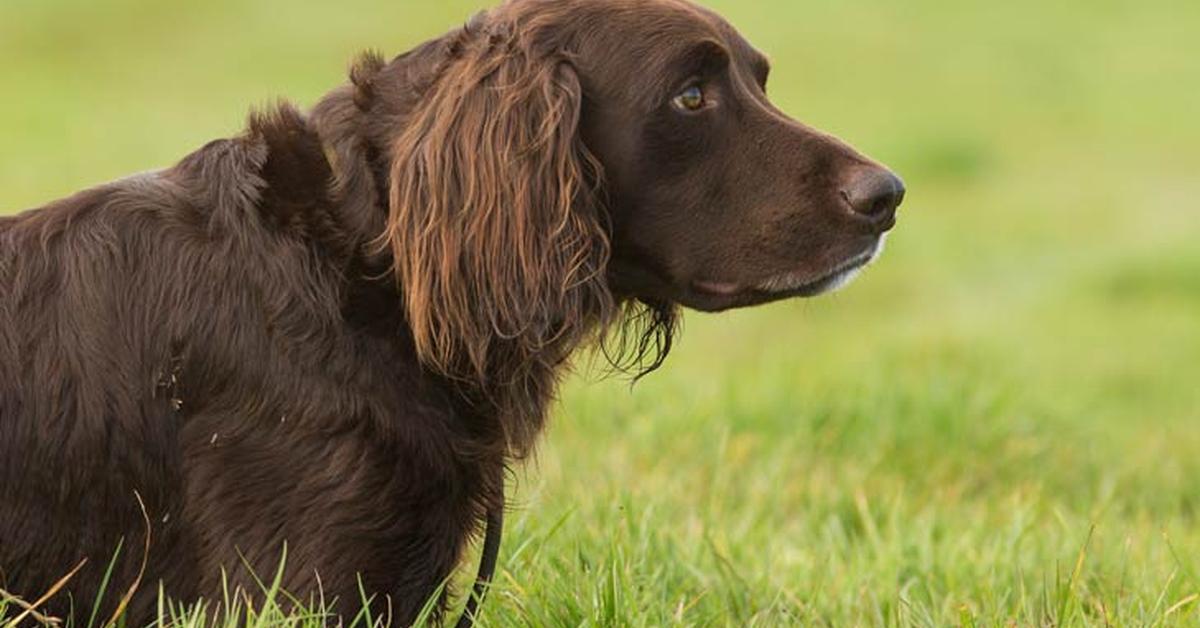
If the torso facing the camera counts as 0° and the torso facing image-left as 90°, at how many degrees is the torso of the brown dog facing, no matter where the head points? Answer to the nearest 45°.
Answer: approximately 270°
